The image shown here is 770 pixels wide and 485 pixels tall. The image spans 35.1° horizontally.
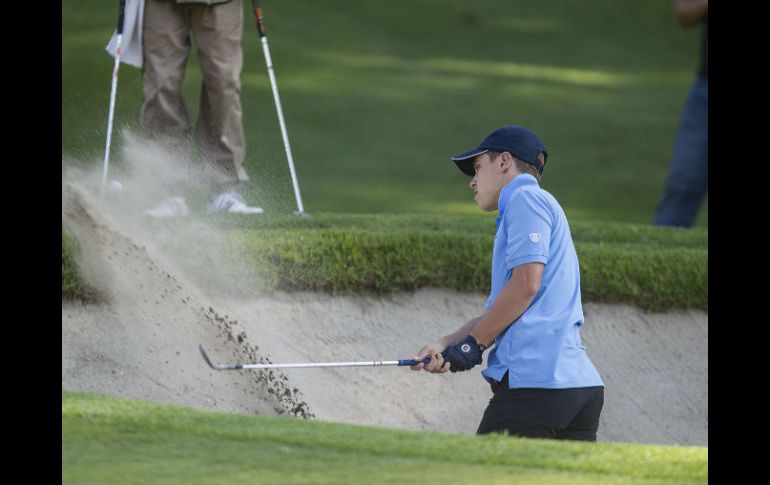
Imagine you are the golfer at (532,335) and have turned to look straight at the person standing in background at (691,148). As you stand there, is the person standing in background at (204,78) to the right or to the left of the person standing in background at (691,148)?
left

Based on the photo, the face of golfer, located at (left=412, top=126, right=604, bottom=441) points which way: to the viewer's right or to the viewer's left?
to the viewer's left

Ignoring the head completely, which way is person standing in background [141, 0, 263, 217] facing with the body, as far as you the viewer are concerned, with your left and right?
facing the viewer

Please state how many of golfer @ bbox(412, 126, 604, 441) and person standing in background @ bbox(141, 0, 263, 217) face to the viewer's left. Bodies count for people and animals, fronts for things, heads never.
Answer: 1

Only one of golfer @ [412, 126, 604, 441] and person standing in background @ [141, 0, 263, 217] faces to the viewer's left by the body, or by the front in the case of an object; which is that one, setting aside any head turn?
the golfer

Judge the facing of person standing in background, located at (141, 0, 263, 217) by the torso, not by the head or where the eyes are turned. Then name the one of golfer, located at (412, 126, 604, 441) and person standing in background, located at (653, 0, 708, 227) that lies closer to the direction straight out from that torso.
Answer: the golfer

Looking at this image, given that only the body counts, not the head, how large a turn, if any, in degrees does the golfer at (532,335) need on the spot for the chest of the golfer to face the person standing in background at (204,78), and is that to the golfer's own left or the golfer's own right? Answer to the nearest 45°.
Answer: approximately 45° to the golfer's own right

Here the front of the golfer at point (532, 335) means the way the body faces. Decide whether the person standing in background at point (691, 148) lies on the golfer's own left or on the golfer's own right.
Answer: on the golfer's own right

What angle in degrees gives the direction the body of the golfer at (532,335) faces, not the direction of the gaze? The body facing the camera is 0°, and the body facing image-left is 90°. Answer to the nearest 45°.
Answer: approximately 90°

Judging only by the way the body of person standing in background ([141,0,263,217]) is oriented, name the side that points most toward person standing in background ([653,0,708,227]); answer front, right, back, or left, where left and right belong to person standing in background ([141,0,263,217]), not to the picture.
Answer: left

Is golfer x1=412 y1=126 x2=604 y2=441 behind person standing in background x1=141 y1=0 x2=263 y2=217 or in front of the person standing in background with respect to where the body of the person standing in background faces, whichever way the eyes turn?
in front

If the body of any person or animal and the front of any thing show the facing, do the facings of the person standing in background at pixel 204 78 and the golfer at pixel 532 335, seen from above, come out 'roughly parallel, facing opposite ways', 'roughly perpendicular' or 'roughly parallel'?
roughly perpendicular
